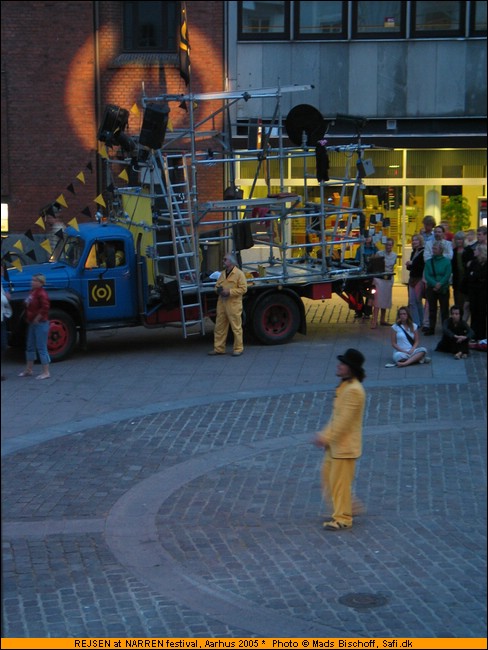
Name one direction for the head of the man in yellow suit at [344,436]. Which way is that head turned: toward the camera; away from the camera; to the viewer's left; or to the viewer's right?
to the viewer's left

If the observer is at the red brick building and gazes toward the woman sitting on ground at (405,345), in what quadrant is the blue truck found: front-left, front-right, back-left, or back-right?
front-right

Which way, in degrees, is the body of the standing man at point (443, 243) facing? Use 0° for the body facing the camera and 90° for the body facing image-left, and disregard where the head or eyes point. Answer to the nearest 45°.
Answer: approximately 0°

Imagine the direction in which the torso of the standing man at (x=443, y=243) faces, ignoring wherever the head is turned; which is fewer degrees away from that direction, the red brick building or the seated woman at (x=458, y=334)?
the seated woman

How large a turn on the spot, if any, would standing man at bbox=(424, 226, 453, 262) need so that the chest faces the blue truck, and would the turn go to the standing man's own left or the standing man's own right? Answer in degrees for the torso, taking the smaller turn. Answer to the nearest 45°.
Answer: approximately 90° to the standing man's own right

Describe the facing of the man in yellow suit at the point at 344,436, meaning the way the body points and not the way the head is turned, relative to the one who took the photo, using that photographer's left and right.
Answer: facing to the left of the viewer

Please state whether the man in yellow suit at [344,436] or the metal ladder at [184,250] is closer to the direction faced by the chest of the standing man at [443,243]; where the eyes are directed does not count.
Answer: the man in yellow suit

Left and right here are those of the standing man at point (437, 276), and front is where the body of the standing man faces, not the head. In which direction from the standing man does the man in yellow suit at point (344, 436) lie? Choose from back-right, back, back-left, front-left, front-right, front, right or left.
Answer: front-left

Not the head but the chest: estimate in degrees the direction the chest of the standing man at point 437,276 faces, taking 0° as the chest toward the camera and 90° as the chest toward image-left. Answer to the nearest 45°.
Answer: approximately 45°
